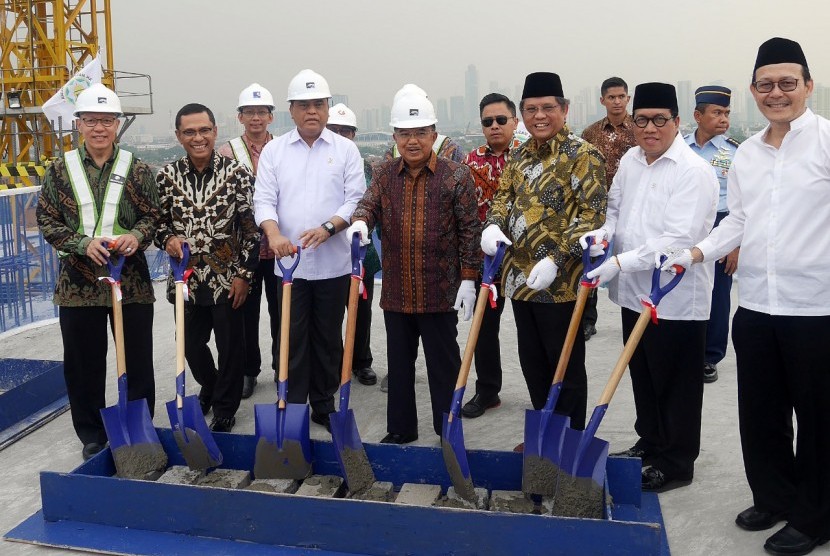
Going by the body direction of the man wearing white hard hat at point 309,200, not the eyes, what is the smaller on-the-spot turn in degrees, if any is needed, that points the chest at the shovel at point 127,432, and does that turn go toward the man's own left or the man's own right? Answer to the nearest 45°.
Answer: approximately 45° to the man's own right

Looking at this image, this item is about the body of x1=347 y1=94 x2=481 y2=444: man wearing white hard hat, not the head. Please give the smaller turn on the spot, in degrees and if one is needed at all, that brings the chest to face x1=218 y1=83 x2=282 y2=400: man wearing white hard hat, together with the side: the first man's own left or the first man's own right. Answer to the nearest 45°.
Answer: approximately 135° to the first man's own right

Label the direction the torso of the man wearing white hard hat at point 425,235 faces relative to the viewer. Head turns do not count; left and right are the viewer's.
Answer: facing the viewer

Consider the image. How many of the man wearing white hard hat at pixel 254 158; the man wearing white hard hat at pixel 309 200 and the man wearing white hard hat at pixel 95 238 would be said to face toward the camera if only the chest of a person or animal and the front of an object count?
3

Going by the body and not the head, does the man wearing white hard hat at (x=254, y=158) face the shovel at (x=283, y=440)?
yes

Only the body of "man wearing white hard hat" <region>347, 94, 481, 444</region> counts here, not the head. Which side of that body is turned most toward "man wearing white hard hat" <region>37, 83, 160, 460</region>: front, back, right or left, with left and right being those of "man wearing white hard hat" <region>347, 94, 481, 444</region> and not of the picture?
right

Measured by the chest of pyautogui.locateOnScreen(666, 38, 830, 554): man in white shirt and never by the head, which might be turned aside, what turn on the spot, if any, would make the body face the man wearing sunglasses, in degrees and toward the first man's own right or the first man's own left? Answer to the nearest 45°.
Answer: approximately 90° to the first man's own right

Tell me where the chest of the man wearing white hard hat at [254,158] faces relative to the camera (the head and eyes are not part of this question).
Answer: toward the camera

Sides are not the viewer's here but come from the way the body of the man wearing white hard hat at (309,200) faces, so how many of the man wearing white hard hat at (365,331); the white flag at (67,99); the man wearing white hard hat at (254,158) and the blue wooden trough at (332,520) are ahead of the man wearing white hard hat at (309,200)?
1

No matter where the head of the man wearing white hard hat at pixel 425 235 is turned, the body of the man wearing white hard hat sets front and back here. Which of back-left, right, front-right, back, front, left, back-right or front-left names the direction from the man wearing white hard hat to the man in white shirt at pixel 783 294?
front-left

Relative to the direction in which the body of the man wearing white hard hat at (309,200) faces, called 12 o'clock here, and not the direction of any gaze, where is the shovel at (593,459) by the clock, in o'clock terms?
The shovel is roughly at 11 o'clock from the man wearing white hard hat.
